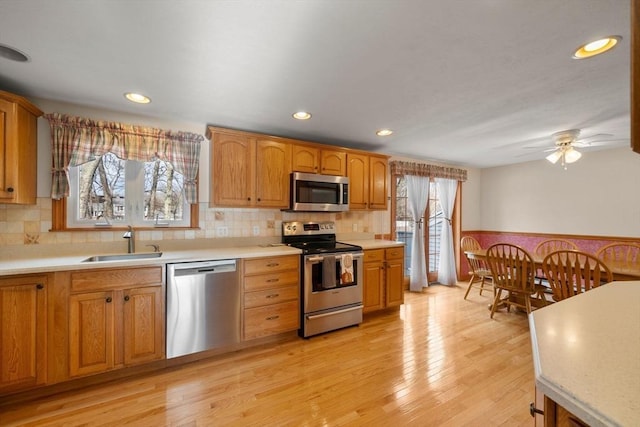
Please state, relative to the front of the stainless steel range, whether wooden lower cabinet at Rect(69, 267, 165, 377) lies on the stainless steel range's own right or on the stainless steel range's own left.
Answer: on the stainless steel range's own right

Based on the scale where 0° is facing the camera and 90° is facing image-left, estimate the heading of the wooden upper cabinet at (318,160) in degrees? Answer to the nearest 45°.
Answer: approximately 315°

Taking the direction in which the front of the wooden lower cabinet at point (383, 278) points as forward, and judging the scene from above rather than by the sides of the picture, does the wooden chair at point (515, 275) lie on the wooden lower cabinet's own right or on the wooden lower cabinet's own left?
on the wooden lower cabinet's own left

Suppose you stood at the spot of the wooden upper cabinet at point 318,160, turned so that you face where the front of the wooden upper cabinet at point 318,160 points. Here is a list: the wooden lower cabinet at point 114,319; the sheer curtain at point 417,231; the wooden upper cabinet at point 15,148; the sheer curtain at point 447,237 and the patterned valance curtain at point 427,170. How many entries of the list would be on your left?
3

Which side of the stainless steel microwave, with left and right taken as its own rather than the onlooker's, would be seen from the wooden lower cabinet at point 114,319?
right

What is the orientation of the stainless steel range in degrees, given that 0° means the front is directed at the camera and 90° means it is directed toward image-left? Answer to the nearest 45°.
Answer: approximately 315°

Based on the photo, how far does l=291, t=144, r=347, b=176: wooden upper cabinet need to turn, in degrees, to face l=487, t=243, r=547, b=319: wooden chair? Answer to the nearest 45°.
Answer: approximately 45° to its left

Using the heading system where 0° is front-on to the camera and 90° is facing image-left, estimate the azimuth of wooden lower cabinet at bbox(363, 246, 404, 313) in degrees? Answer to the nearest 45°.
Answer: approximately 315°

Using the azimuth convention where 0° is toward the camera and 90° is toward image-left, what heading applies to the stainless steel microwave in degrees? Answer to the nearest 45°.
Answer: approximately 315°

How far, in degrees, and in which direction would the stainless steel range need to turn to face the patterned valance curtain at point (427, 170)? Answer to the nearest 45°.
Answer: approximately 90° to its left
